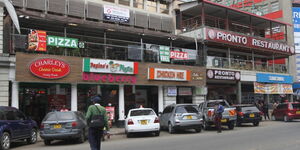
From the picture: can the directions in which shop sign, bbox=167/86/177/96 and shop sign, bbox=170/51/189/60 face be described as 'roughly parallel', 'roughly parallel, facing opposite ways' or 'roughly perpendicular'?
roughly parallel

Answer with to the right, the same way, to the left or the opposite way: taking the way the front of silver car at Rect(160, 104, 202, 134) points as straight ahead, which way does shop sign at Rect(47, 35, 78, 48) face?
the opposite way

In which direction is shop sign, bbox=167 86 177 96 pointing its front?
toward the camera

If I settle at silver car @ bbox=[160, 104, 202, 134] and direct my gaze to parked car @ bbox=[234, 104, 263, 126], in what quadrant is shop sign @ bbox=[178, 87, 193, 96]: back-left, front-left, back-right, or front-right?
front-left

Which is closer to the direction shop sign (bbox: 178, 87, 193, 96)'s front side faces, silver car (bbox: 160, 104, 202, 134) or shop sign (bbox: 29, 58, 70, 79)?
the silver car

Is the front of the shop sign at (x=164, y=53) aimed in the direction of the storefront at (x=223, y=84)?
no

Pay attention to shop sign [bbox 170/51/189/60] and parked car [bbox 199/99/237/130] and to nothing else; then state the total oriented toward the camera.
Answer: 1

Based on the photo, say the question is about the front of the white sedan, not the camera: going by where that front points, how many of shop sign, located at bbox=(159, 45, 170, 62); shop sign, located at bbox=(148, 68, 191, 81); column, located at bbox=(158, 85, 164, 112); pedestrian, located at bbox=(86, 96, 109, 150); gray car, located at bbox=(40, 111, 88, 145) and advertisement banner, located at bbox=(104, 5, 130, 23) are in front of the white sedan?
4

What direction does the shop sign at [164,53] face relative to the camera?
toward the camera

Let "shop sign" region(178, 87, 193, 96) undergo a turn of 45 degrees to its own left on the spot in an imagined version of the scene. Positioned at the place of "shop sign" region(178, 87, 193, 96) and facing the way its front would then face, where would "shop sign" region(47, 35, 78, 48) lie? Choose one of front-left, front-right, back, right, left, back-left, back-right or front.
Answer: right

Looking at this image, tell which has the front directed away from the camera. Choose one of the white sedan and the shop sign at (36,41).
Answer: the white sedan

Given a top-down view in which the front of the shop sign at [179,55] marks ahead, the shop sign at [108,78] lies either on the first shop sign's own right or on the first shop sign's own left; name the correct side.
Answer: on the first shop sign's own right

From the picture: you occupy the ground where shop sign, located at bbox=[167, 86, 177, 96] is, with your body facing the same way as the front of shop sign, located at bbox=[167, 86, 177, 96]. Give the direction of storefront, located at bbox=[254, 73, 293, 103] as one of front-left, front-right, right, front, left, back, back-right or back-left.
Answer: back-left

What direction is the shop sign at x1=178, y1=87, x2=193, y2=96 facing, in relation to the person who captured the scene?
facing the viewer

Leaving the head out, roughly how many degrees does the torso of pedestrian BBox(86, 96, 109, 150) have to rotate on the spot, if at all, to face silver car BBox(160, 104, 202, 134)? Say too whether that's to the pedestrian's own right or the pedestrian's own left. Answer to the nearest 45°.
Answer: approximately 45° to the pedestrian's own right

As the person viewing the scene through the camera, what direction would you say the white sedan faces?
facing away from the viewer

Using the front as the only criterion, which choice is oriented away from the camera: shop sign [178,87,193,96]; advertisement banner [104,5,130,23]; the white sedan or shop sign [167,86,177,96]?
the white sedan

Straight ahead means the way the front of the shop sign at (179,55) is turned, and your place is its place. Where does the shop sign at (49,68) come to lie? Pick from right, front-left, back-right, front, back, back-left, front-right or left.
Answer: front-right

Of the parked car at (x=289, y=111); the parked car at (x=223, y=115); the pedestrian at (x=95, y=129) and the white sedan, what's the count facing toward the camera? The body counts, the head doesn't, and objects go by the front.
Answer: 0

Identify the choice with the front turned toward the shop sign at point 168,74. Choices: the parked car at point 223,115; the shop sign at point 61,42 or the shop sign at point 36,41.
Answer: the parked car
